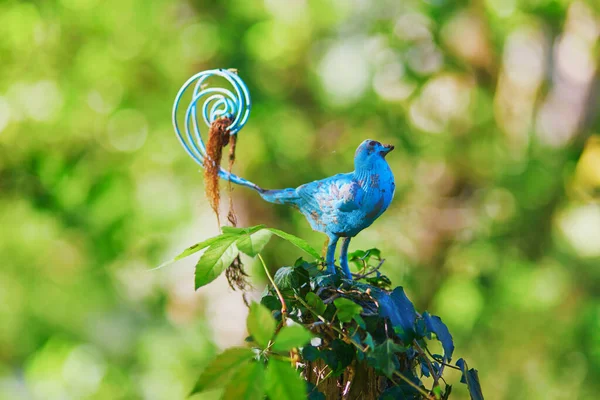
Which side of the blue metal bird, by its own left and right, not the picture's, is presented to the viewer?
right
